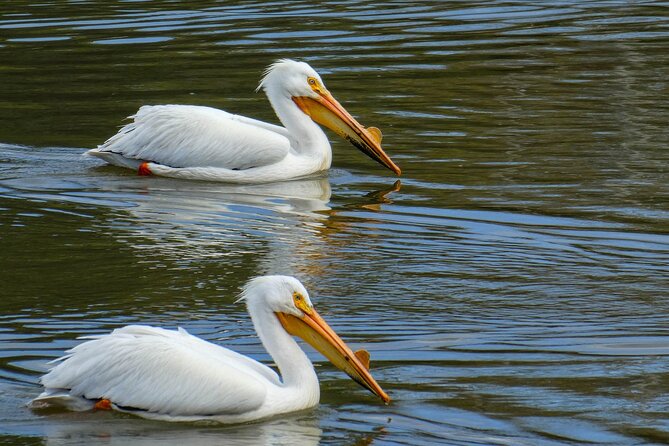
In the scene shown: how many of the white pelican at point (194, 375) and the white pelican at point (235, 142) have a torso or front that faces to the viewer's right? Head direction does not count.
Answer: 2

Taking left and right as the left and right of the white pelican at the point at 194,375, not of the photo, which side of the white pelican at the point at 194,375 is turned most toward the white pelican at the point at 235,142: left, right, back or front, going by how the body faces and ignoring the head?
left

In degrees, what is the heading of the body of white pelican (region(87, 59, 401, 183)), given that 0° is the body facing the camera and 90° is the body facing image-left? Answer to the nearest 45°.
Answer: approximately 270°

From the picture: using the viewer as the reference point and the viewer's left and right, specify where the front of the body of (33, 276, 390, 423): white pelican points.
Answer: facing to the right of the viewer

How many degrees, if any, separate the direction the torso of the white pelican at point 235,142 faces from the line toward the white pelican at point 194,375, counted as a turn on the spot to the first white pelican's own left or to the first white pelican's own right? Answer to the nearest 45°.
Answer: approximately 90° to the first white pelican's own right
